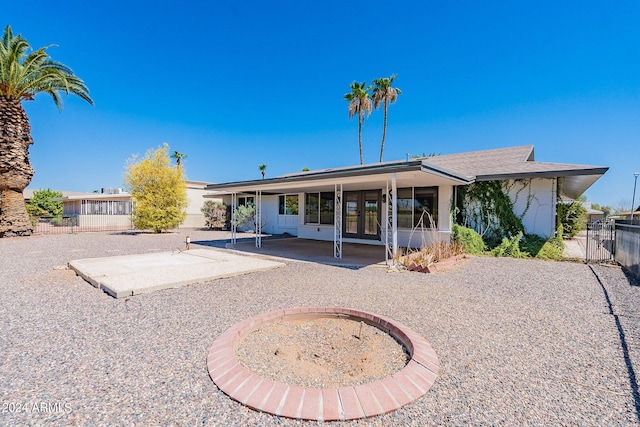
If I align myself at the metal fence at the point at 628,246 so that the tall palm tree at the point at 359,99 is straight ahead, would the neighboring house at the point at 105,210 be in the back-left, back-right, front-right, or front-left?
front-left

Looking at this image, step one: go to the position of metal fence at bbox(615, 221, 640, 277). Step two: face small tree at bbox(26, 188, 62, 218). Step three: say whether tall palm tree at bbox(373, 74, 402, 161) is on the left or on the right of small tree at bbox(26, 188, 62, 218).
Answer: right

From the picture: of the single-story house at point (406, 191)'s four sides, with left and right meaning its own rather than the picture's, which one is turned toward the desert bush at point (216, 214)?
right

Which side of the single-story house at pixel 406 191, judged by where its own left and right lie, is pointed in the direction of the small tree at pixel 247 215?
right

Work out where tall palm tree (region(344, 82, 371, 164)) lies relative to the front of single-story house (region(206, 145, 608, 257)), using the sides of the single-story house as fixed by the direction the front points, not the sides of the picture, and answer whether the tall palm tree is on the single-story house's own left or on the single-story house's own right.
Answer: on the single-story house's own right

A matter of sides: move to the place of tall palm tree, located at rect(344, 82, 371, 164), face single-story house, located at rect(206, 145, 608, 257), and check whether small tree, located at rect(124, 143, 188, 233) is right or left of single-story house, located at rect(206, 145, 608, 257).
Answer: right

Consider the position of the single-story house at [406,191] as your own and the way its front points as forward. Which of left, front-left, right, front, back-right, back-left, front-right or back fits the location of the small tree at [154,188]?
front-right

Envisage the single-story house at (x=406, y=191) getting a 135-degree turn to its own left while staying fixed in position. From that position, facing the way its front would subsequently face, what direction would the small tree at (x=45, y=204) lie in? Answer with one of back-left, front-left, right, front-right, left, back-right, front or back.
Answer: back

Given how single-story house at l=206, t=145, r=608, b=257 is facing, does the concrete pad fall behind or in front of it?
in front

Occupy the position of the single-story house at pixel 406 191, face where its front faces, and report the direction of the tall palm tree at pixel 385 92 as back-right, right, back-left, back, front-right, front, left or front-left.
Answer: back-right

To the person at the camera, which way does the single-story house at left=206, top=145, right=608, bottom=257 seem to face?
facing the viewer and to the left of the viewer
